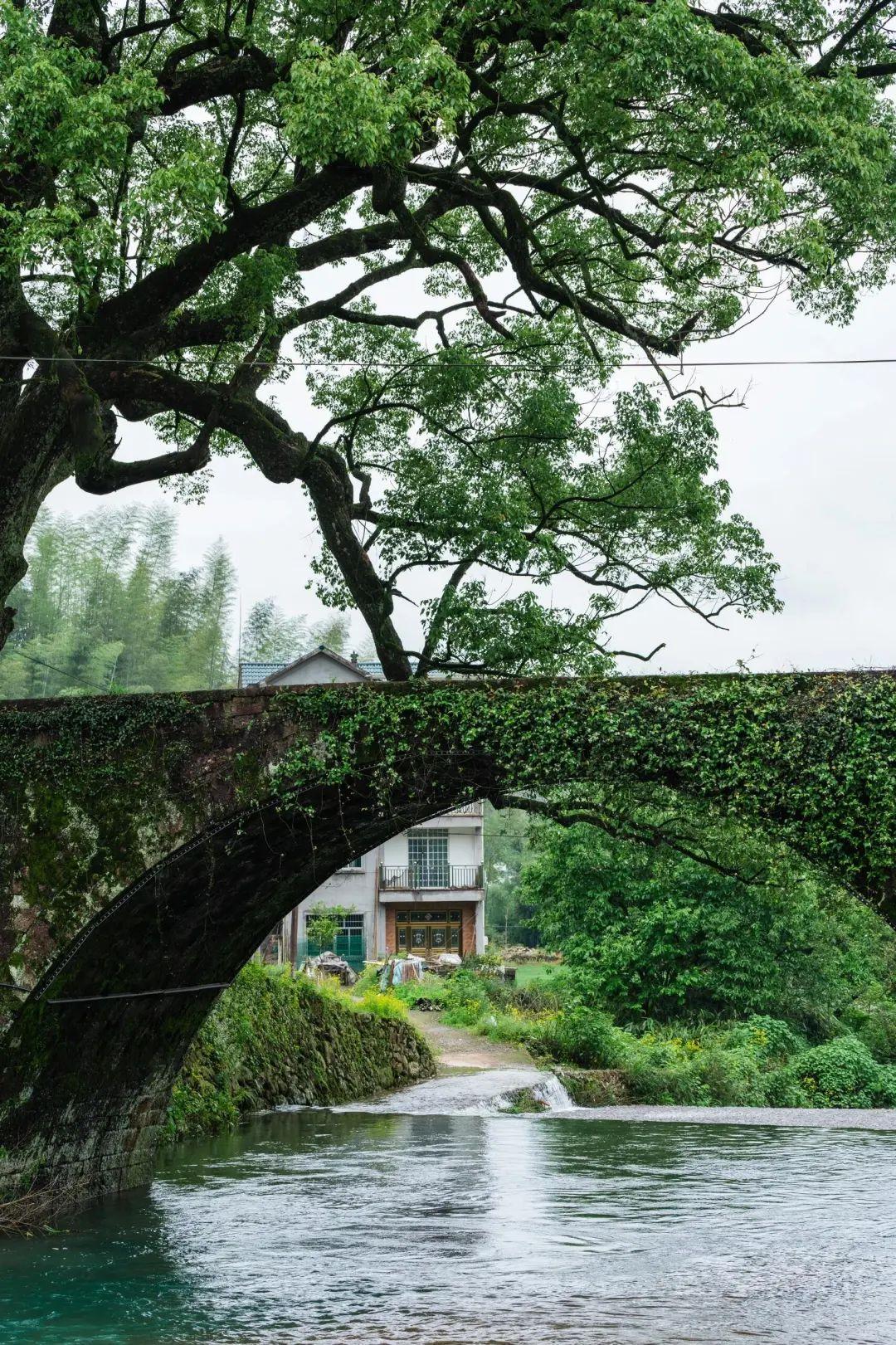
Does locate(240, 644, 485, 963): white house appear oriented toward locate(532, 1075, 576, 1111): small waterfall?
yes

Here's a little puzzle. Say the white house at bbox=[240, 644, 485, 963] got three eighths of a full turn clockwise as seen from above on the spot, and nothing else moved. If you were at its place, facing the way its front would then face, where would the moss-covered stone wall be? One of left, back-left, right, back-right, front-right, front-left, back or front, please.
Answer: back-left

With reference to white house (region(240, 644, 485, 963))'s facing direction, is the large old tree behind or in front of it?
in front

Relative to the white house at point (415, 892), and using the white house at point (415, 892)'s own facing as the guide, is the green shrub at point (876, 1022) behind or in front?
in front

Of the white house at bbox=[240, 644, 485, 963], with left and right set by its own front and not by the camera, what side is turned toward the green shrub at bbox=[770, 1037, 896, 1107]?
front

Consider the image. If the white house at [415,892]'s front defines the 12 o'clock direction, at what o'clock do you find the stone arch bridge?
The stone arch bridge is roughly at 12 o'clock from the white house.

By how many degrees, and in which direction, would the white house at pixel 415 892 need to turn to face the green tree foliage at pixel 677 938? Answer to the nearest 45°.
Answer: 0° — it already faces it

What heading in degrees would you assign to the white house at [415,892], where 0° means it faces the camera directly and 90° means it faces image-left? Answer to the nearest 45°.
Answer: approximately 0°
